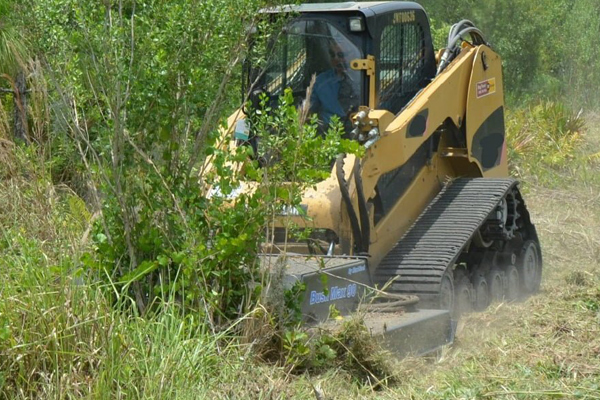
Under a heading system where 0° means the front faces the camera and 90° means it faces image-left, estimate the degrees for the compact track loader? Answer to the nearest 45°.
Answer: approximately 45°
